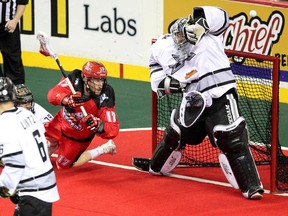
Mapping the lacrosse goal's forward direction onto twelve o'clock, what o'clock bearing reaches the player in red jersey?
The player in red jersey is roughly at 1 o'clock from the lacrosse goal.

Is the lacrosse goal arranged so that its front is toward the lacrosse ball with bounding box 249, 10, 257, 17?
no

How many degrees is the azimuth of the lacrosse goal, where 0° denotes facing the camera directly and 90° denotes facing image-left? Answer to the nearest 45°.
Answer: approximately 45°

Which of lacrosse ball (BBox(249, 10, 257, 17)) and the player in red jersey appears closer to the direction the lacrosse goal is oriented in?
the player in red jersey
